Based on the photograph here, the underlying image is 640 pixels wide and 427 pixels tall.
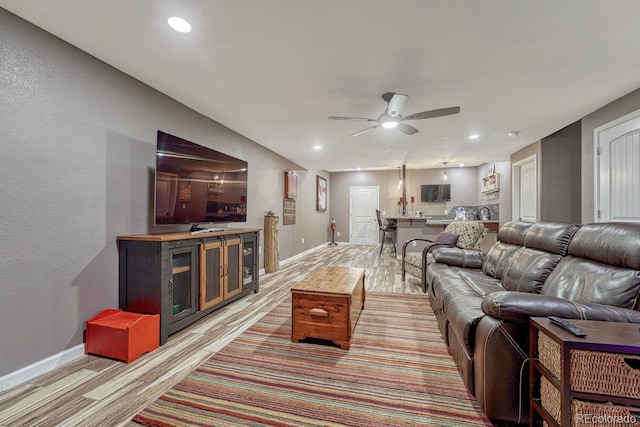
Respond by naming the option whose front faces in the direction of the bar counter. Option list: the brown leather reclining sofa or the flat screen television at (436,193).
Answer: the flat screen television

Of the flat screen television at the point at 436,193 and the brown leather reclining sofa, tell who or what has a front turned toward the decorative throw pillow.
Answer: the flat screen television

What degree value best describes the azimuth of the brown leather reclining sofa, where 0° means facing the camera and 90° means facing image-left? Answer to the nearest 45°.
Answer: approximately 45°

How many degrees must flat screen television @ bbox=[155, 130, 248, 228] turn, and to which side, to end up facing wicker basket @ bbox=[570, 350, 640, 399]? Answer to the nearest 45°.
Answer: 0° — it already faces it

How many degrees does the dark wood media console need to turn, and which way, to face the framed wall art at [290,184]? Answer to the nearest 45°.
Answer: approximately 90° to its left

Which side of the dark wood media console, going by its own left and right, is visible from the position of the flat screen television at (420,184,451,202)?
left

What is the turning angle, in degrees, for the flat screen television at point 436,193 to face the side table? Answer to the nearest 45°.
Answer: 0° — it already faces it

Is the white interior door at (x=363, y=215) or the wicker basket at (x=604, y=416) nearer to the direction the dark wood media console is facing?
the wicker basket

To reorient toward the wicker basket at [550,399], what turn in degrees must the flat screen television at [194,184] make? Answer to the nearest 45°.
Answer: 0° — it already faces it

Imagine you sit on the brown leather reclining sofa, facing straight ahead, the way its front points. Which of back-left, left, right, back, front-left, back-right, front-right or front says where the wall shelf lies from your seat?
back-right

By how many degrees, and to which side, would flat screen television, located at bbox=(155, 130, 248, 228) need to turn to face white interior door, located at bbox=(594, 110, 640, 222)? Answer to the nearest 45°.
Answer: approximately 45° to its left

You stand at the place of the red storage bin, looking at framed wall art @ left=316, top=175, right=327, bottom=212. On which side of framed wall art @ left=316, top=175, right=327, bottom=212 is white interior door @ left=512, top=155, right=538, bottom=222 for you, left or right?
right

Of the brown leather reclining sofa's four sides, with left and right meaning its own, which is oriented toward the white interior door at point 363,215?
right
